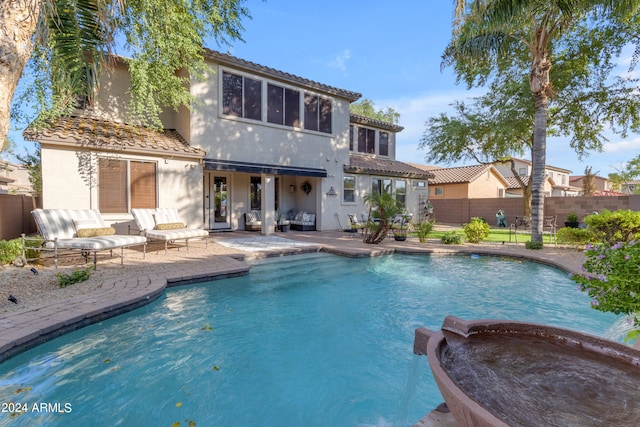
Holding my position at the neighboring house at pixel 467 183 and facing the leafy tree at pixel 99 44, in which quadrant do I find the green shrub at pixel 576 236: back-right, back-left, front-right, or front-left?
front-left

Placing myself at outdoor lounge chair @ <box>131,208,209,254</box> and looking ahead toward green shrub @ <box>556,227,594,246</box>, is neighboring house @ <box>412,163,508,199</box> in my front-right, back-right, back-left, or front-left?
front-left

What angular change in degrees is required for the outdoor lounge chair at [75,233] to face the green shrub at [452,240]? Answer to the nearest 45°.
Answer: approximately 45° to its left

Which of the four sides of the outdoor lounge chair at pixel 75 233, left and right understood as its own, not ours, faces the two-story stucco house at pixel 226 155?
left

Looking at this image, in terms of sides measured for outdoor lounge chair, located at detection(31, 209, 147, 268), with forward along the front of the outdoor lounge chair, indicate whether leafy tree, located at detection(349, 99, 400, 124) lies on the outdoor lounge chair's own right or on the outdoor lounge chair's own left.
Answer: on the outdoor lounge chair's own left

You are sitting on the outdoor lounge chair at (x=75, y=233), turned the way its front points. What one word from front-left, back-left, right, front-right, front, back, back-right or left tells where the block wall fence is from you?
front-left

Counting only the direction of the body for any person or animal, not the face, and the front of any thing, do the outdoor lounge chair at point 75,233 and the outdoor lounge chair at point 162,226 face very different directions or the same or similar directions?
same or similar directions

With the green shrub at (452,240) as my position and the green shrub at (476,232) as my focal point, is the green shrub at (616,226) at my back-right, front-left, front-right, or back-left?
front-right

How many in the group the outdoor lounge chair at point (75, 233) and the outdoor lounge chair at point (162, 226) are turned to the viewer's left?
0

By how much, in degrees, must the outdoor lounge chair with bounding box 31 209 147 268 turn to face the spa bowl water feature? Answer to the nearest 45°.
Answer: approximately 45° to its right

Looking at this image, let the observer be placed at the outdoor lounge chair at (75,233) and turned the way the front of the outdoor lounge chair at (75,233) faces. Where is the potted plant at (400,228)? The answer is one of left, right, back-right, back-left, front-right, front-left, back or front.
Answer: front-left

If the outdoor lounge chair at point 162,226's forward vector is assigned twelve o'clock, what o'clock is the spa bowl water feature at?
The spa bowl water feature is roughly at 1 o'clock from the outdoor lounge chair.

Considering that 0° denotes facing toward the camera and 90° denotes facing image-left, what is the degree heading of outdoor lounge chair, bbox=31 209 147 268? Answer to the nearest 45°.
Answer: approximately 315°

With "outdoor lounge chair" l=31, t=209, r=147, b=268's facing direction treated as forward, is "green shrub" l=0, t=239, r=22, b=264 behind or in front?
behind

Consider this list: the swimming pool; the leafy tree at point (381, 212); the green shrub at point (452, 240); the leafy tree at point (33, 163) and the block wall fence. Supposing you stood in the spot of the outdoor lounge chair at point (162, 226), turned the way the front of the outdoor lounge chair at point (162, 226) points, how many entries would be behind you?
1
